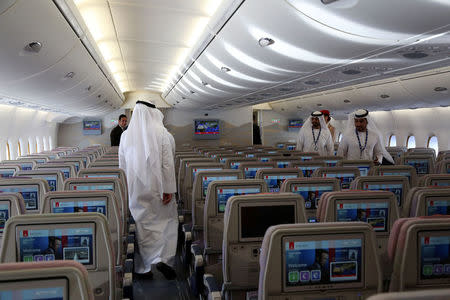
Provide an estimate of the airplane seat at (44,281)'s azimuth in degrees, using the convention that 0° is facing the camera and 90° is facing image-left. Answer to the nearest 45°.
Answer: approximately 180°

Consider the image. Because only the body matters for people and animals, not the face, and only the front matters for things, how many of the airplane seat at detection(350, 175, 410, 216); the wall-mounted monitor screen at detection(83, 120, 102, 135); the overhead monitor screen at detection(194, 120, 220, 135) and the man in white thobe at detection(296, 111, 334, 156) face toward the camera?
3

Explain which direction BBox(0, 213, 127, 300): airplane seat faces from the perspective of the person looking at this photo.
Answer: facing away from the viewer

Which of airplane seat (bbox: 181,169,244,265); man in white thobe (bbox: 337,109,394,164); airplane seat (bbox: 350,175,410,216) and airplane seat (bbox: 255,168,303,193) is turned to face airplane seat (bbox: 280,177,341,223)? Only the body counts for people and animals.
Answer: the man in white thobe

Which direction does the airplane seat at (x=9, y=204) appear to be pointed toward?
away from the camera

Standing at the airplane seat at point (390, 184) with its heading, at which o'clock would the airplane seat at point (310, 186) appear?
the airplane seat at point (310, 186) is roughly at 8 o'clock from the airplane seat at point (390, 184).

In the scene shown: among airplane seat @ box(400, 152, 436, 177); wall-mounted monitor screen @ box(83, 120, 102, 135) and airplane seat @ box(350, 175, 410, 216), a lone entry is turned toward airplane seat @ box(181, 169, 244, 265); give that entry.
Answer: the wall-mounted monitor screen

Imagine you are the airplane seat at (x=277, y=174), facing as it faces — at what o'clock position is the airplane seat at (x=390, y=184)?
the airplane seat at (x=390, y=184) is roughly at 4 o'clock from the airplane seat at (x=277, y=174).

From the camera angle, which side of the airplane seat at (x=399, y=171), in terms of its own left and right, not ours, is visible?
back

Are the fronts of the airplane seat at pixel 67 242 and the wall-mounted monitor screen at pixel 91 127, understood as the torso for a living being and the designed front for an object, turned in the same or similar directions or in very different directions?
very different directions

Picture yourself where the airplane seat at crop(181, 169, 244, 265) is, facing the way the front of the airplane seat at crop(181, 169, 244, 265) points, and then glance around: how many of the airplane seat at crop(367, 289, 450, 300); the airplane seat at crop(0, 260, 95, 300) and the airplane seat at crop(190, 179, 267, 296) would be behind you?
3

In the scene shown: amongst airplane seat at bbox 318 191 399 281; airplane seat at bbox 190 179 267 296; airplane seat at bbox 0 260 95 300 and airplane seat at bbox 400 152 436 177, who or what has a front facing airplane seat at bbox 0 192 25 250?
airplane seat at bbox 0 260 95 300

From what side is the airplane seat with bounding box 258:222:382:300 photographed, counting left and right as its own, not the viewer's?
back
